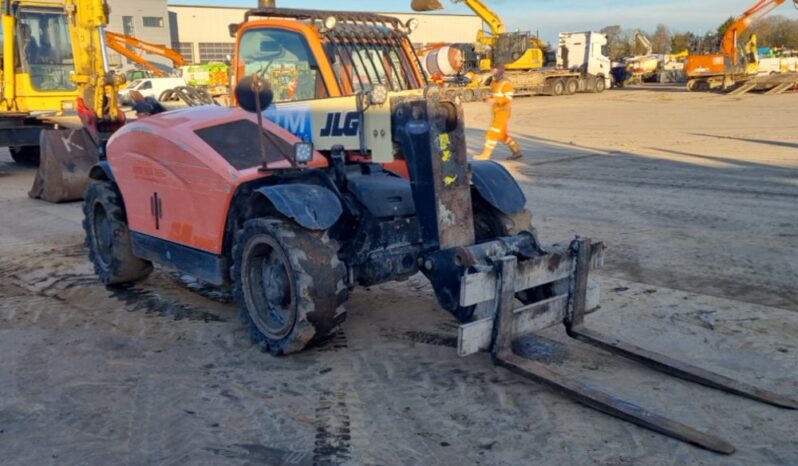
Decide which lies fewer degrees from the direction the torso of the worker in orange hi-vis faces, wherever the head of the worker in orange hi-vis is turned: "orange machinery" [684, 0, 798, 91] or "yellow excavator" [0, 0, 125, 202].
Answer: the yellow excavator

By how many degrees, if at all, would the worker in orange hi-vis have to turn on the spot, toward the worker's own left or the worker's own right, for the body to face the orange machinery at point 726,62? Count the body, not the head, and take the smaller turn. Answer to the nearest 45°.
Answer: approximately 135° to the worker's own right

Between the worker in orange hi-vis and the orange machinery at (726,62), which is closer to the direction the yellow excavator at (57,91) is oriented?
the worker in orange hi-vis

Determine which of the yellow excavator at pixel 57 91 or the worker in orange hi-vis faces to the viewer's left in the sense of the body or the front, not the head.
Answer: the worker in orange hi-vis

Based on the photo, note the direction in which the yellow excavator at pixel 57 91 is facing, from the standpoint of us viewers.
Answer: facing the viewer and to the right of the viewer

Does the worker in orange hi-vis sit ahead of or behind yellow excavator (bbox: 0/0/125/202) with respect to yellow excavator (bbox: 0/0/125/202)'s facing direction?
ahead

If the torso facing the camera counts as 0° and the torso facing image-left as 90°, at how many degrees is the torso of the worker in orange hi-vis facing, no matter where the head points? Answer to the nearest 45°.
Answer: approximately 90°

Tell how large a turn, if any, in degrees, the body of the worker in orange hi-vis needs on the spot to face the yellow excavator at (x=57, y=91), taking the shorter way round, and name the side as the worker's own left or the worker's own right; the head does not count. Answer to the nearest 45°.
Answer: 0° — they already face it

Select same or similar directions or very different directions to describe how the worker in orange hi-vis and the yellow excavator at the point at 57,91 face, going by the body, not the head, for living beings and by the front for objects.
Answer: very different directions

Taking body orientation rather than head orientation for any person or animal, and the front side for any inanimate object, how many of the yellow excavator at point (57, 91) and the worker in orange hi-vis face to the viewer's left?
1
